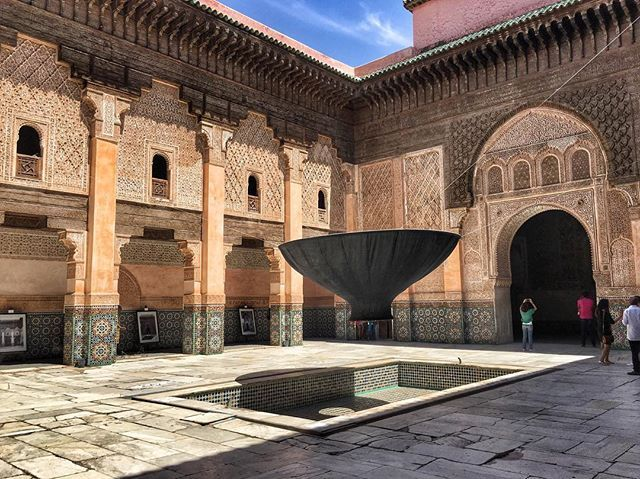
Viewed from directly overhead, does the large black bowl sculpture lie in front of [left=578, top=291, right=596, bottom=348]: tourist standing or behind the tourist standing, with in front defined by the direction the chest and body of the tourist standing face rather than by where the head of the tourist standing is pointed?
behind
